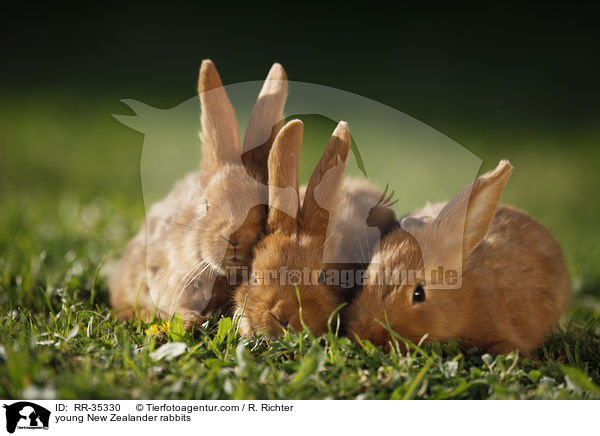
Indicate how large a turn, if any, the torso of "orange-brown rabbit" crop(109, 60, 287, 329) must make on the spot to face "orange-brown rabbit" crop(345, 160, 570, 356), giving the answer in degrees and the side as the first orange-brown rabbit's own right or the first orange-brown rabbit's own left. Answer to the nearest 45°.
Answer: approximately 45° to the first orange-brown rabbit's own left

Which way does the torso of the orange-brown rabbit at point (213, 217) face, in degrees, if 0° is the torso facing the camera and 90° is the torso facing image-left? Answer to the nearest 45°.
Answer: approximately 315°

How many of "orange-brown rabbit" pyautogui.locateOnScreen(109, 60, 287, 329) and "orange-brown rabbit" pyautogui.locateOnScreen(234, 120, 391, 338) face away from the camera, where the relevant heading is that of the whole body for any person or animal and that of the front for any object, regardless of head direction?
0
